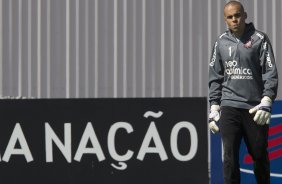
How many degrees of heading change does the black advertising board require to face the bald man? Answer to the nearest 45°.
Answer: approximately 45° to its left

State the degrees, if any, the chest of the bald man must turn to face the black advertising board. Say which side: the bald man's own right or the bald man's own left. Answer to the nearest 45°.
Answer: approximately 135° to the bald man's own right

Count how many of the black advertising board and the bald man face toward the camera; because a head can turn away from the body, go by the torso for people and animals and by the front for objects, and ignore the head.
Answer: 2

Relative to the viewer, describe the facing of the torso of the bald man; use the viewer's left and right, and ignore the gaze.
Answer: facing the viewer

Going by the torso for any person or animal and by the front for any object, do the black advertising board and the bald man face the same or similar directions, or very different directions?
same or similar directions

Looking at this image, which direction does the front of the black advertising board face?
toward the camera
